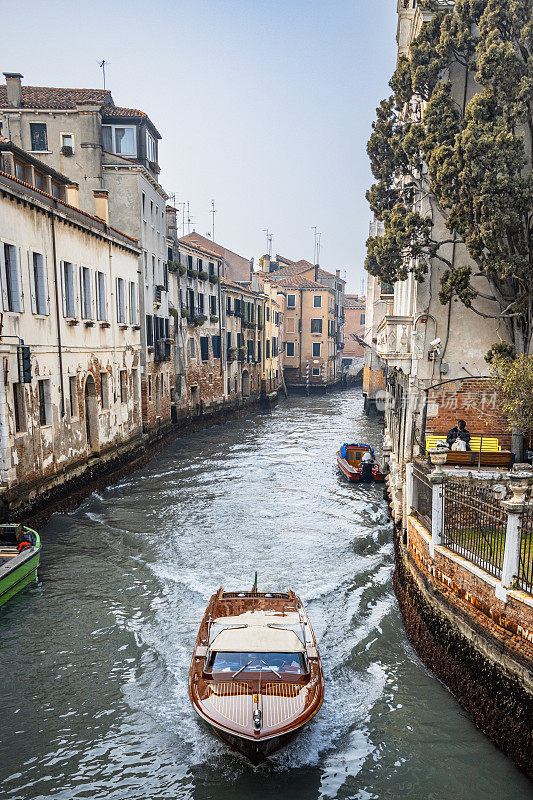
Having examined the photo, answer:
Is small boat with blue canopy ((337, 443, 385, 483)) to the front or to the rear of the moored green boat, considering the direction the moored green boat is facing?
to the front

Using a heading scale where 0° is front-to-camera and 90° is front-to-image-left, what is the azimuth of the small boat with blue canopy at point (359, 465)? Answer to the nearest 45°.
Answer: approximately 135°

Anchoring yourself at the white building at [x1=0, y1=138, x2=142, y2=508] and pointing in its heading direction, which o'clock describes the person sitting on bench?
The person sitting on bench is roughly at 12 o'clock from the white building.

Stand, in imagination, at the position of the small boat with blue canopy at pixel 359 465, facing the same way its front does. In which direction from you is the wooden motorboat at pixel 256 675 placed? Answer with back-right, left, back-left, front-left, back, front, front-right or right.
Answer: back-left

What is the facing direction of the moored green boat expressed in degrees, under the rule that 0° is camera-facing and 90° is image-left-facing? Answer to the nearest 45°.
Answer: approximately 225°

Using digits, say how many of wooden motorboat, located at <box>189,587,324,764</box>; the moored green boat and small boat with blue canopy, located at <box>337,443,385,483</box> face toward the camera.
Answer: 1

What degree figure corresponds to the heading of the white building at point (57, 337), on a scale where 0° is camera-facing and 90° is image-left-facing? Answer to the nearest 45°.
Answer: approximately 315°

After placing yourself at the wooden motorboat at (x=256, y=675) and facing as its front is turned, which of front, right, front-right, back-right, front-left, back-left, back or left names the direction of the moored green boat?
back-right

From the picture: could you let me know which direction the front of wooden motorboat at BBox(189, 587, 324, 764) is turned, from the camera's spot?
facing the viewer

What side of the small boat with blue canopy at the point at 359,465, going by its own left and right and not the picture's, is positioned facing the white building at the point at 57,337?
left

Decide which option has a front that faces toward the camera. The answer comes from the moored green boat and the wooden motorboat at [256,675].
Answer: the wooden motorboat
